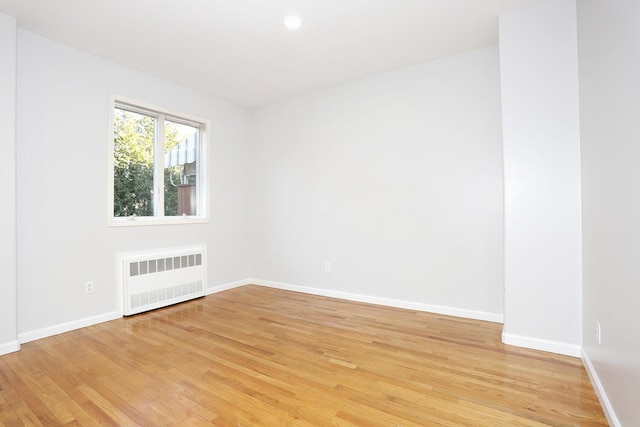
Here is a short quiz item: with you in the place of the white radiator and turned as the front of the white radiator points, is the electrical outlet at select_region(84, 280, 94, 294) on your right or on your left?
on your right

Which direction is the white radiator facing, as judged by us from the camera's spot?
facing the viewer and to the right of the viewer
